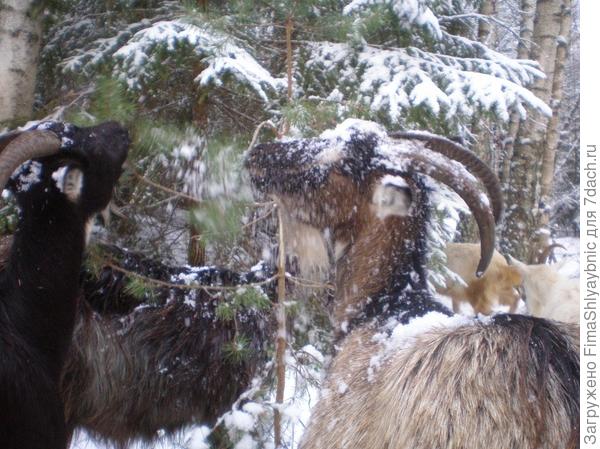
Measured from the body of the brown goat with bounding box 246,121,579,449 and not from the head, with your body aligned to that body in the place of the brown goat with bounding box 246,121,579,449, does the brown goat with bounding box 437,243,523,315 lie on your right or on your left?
on your right

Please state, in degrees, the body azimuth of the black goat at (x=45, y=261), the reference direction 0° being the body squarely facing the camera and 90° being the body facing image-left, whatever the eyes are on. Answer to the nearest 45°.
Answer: approximately 270°

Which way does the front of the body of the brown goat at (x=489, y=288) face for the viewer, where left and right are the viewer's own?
facing to the left of the viewer

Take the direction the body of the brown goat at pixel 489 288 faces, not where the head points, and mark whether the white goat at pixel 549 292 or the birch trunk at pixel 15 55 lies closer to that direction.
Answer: the birch trunk

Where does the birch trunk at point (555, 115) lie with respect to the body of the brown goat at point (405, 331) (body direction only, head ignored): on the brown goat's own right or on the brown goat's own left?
on the brown goat's own right

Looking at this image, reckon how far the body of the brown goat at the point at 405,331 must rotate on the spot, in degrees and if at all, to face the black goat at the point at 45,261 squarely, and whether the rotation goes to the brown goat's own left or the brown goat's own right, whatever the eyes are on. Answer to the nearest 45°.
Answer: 0° — it already faces it

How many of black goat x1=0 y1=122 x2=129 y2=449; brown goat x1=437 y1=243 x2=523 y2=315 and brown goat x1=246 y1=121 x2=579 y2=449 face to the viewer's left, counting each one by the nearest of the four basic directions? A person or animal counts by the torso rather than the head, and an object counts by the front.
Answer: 2

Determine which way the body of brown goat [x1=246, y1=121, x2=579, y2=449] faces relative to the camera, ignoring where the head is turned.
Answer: to the viewer's left

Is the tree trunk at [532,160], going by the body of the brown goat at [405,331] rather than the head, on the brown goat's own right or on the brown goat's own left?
on the brown goat's own right

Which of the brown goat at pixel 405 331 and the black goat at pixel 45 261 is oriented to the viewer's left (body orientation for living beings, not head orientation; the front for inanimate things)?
the brown goat

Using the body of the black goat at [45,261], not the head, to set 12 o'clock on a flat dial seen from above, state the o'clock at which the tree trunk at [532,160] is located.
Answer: The tree trunk is roughly at 11 o'clock from the black goat.
